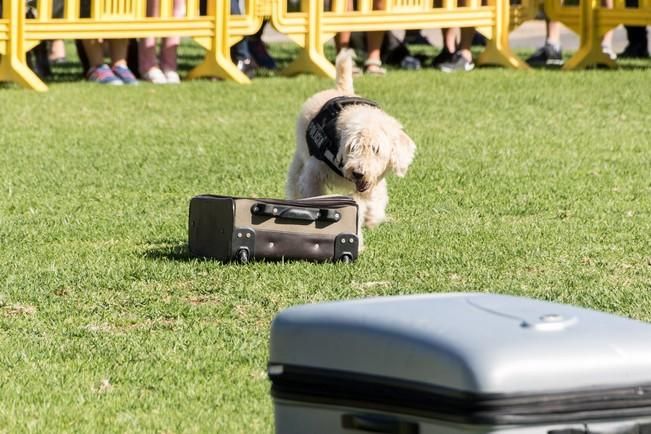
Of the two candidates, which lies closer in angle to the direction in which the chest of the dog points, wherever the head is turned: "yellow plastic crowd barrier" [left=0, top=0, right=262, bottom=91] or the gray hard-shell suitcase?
the gray hard-shell suitcase

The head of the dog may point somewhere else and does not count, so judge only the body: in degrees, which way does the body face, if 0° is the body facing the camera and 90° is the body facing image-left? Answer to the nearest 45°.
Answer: approximately 315°

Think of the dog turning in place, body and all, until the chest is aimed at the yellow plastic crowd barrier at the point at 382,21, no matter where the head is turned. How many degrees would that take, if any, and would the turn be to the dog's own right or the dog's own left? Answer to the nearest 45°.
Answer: approximately 135° to the dog's own left

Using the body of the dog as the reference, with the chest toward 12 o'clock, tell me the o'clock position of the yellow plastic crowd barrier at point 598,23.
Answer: The yellow plastic crowd barrier is roughly at 8 o'clock from the dog.

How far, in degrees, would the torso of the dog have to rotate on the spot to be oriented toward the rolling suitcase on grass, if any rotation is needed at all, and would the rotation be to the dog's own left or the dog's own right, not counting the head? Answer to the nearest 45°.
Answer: approximately 90° to the dog's own right
